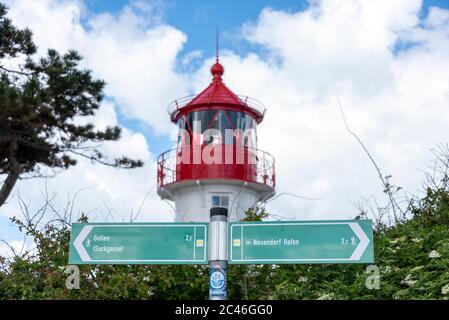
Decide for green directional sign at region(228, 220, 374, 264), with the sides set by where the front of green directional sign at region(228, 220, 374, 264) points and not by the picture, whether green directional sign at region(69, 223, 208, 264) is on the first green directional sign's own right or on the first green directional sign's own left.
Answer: on the first green directional sign's own right

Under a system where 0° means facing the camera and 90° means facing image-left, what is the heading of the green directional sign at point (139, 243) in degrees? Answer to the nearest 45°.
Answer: approximately 0°

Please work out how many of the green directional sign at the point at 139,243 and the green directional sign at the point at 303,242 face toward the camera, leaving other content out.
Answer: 2

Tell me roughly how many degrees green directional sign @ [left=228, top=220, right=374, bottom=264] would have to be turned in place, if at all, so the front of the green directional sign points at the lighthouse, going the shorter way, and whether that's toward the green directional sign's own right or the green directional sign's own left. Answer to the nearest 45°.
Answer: approximately 180°

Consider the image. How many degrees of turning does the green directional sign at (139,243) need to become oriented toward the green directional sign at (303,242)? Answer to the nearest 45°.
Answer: approximately 90° to its left

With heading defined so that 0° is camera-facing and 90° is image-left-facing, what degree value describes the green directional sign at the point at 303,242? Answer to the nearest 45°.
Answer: approximately 0°

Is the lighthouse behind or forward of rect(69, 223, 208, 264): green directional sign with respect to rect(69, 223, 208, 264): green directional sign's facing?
behind

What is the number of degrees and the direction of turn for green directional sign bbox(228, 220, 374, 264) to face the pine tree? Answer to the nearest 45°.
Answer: approximately 135° to its right

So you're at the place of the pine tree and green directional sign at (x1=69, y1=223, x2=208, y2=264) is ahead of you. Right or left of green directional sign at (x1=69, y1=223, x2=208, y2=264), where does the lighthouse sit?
left
